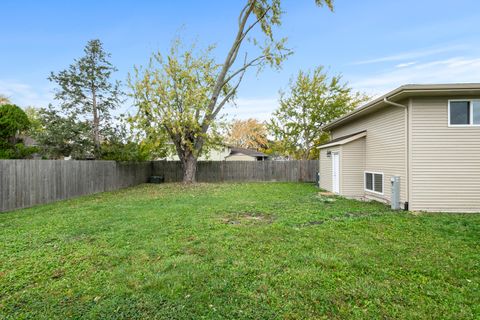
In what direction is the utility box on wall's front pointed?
to the viewer's left

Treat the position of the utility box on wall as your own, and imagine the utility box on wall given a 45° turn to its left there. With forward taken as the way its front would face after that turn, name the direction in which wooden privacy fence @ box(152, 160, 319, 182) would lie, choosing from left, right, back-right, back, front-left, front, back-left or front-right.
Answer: right

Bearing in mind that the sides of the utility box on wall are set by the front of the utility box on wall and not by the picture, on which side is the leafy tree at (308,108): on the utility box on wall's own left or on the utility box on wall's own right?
on the utility box on wall's own right

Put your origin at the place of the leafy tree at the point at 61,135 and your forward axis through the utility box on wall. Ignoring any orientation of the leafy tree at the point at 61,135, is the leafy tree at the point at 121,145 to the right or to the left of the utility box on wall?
left

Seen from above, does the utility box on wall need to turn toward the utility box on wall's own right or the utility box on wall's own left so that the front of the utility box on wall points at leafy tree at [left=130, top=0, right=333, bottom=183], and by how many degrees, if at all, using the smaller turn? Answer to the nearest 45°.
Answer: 0° — it already faces it

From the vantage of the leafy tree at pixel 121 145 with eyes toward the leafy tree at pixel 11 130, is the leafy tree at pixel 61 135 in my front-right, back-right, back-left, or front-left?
front-right

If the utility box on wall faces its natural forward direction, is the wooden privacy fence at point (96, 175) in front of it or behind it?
in front

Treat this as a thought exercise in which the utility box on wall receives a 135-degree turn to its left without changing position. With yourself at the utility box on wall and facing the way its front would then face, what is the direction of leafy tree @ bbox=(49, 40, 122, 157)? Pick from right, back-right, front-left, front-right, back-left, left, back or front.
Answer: back-right

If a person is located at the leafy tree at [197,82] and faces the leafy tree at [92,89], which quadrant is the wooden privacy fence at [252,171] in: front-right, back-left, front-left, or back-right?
back-right

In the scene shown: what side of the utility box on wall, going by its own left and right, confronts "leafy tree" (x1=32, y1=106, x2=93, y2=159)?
front
